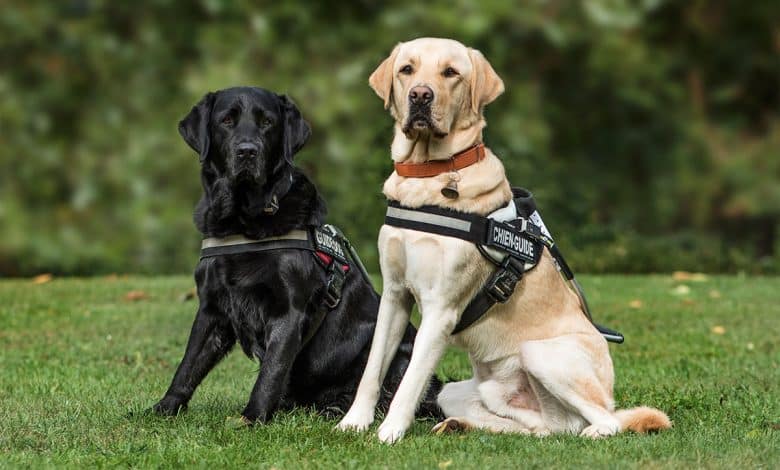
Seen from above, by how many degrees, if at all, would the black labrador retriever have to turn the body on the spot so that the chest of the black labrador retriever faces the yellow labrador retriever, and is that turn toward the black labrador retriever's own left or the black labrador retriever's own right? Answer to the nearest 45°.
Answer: approximately 135° to the black labrador retriever's own left

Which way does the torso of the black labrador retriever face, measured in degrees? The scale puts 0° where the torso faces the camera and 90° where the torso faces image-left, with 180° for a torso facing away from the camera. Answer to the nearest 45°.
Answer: approximately 45°

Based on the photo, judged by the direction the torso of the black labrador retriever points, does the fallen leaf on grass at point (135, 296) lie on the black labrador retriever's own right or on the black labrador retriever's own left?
on the black labrador retriever's own right

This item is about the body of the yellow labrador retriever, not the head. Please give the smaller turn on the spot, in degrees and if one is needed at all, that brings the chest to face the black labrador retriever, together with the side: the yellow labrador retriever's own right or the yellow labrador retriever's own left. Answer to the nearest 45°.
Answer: approximately 45° to the yellow labrador retriever's own right

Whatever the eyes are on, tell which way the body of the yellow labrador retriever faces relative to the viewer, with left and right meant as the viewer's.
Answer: facing the viewer and to the left of the viewer

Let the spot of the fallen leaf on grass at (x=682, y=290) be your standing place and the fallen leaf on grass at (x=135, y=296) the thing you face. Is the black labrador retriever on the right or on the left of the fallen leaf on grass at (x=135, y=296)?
left

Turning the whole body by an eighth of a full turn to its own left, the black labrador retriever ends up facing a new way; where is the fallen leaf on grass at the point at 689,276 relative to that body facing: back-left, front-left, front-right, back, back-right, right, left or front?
back-left

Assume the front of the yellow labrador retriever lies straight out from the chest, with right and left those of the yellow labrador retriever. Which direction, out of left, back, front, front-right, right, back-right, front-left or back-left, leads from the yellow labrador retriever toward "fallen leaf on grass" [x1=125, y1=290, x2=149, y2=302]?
right

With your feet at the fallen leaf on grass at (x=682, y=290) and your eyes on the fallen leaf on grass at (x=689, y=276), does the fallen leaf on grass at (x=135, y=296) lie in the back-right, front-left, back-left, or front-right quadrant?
back-left

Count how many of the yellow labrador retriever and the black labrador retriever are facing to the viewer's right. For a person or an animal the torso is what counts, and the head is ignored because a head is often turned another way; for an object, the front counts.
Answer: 0
